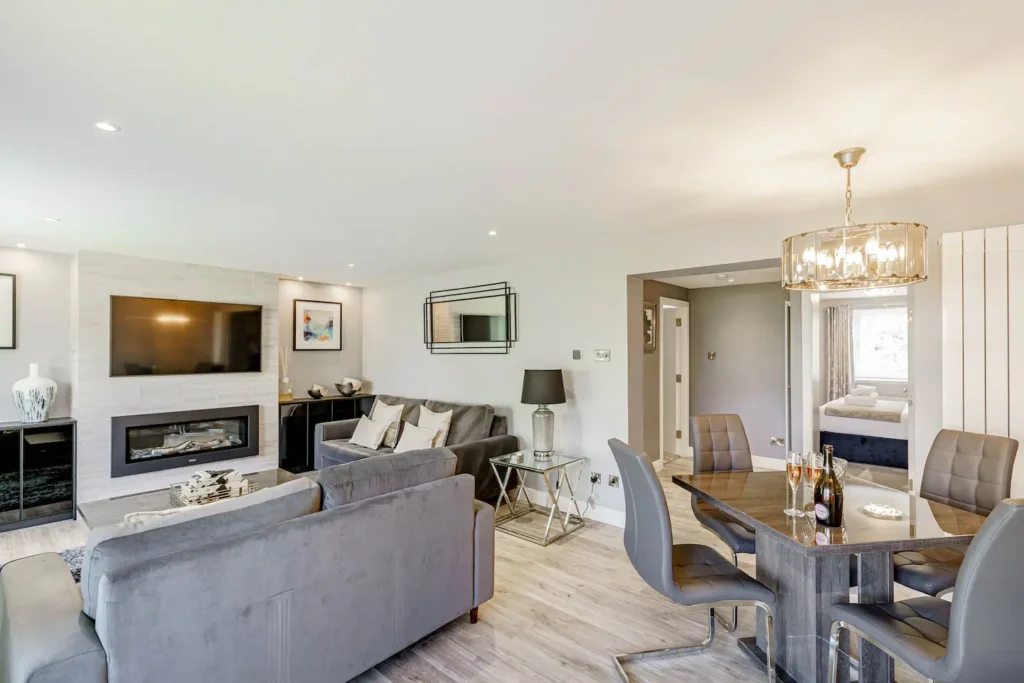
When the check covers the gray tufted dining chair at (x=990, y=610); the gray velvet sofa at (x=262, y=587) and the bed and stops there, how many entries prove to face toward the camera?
1

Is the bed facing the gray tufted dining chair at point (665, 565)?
yes

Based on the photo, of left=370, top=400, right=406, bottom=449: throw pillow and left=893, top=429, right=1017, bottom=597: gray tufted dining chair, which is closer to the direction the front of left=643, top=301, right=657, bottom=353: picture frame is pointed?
the gray tufted dining chair

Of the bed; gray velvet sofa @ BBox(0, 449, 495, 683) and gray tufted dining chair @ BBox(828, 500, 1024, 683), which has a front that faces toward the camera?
the bed

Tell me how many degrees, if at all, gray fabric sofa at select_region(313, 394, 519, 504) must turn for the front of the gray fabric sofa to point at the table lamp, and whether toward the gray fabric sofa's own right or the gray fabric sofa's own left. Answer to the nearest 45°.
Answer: approximately 90° to the gray fabric sofa's own left

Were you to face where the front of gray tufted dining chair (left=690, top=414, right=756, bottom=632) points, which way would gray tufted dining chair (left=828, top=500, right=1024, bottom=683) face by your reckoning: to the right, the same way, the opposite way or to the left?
the opposite way

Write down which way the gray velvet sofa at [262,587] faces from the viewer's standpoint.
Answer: facing away from the viewer and to the left of the viewer

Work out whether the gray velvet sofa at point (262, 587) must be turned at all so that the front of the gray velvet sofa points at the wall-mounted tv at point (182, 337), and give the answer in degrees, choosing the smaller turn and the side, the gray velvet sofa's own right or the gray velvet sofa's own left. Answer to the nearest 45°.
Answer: approximately 45° to the gray velvet sofa's own right

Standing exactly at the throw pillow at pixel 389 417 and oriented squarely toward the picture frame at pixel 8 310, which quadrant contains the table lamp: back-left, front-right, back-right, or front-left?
back-left

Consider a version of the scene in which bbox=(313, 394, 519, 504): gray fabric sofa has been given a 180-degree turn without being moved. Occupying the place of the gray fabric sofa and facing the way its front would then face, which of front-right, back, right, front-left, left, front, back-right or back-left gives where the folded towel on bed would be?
front-right

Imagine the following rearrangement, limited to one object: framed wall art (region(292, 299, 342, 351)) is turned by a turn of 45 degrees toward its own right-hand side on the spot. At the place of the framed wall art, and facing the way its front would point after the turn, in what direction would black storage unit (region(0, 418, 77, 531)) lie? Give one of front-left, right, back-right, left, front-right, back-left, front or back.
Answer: front-right

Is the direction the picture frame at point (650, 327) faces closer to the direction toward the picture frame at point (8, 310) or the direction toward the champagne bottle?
the champagne bottle

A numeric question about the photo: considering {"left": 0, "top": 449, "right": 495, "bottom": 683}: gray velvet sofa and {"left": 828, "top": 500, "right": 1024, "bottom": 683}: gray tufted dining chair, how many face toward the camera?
0

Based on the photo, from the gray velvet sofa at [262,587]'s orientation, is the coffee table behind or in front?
in front

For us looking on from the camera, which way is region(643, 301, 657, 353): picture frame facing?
facing the viewer and to the right of the viewer

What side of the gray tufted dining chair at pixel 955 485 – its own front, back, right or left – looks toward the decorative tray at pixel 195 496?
front
